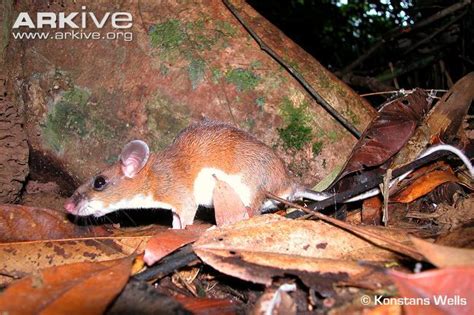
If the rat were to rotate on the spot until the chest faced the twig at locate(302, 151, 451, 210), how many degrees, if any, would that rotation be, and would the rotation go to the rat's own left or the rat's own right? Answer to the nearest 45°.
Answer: approximately 135° to the rat's own left

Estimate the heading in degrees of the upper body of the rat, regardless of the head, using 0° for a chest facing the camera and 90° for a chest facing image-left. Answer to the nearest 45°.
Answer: approximately 90°

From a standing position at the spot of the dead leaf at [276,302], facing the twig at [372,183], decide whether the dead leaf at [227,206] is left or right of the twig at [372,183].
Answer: left

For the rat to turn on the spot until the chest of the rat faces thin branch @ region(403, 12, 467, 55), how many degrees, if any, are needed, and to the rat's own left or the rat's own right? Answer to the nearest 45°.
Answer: approximately 135° to the rat's own right

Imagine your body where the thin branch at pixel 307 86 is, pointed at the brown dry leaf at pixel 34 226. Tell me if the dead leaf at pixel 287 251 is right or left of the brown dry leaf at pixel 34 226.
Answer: left

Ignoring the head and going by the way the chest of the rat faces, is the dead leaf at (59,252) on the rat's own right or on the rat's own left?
on the rat's own left
